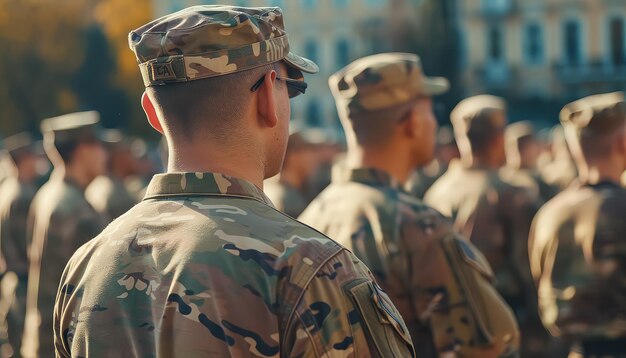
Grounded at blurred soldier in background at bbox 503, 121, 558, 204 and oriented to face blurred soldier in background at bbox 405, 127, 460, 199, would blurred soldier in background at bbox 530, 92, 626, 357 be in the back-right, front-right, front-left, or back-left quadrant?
back-left

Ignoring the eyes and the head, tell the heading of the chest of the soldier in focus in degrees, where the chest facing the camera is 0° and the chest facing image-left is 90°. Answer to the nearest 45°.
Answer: approximately 225°

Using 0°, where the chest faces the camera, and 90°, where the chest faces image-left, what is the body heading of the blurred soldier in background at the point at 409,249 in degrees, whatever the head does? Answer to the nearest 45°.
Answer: approximately 225°

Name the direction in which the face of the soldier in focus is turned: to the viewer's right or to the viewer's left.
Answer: to the viewer's right

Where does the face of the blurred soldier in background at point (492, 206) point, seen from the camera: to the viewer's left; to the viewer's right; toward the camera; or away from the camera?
away from the camera

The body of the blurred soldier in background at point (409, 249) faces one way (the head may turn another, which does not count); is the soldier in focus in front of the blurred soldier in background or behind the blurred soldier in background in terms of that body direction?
behind

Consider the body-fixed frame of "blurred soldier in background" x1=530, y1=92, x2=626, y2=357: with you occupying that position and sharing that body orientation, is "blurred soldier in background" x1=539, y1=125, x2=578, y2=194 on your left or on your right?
on your left

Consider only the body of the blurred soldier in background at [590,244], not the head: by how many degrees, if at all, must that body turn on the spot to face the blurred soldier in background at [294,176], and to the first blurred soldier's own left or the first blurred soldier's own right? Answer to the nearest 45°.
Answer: approximately 90° to the first blurred soldier's own left
